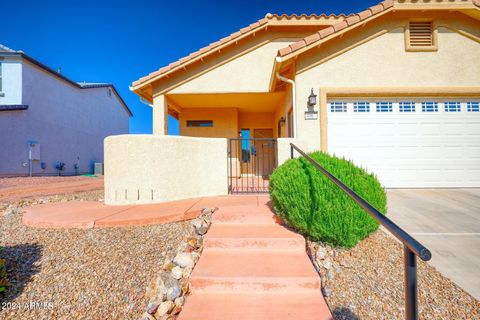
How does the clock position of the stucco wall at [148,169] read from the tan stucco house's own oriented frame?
The stucco wall is roughly at 2 o'clock from the tan stucco house.

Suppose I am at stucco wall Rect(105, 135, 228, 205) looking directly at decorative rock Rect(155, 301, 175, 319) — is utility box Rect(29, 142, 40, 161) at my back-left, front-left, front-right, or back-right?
back-right

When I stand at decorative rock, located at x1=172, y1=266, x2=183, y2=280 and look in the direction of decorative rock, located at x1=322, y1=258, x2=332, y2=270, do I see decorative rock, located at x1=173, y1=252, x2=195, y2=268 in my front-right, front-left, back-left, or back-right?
front-left

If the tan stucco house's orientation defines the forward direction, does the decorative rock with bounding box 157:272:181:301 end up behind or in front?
in front

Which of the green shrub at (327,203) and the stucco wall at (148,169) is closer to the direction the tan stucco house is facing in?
the green shrub

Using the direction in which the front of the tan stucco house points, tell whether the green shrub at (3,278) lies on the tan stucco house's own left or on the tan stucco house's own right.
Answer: on the tan stucco house's own right

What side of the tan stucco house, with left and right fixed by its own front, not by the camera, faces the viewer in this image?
front

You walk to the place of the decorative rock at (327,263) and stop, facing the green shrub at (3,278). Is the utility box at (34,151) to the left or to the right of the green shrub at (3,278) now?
right

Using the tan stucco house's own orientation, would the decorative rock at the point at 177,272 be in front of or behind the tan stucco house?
in front

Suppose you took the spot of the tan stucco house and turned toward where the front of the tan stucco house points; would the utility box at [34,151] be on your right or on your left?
on your right

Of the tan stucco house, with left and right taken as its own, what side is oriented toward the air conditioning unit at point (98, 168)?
right

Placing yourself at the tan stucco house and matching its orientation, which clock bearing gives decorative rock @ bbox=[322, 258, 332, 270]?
The decorative rock is roughly at 1 o'clock from the tan stucco house.

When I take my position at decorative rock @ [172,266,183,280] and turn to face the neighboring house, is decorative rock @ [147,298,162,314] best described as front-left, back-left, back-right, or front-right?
back-left

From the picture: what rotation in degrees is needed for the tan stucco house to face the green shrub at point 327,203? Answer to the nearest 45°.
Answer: approximately 45° to its right

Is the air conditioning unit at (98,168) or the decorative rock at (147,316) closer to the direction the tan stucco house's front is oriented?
the decorative rock
